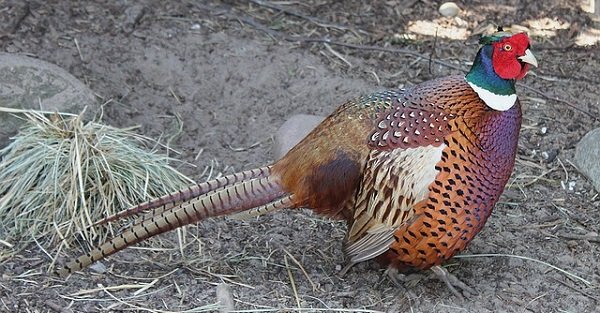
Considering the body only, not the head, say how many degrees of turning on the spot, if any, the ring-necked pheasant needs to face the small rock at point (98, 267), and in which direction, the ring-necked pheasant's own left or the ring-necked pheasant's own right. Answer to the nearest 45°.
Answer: approximately 180°

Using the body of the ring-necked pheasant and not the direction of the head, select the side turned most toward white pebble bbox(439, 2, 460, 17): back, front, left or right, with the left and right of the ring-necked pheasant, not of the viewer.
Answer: left

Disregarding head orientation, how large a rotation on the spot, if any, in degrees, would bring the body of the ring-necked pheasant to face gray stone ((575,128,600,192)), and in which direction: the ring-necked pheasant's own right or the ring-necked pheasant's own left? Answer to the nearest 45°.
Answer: approximately 45° to the ring-necked pheasant's own left

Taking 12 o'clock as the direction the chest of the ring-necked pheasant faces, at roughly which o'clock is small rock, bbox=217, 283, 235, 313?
The small rock is roughly at 5 o'clock from the ring-necked pheasant.

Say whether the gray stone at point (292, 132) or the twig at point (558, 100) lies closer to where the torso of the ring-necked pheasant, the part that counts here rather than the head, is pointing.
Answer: the twig

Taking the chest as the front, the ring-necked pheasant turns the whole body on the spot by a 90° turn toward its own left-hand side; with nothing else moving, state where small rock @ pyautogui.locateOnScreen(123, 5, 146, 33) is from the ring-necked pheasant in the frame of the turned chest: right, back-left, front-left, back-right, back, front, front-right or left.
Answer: front-left

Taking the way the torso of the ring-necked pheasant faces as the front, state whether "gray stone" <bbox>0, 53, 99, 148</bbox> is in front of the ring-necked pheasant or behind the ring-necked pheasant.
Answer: behind

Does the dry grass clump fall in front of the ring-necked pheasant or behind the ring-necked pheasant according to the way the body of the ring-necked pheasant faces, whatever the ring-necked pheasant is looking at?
behind

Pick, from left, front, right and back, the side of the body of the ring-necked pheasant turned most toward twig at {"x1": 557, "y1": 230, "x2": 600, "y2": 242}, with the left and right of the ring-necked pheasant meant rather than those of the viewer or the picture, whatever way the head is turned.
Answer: front

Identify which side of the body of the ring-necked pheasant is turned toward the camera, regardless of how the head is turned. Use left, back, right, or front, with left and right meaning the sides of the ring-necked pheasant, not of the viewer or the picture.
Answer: right

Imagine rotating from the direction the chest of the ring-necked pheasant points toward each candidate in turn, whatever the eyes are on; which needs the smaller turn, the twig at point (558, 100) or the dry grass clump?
the twig
